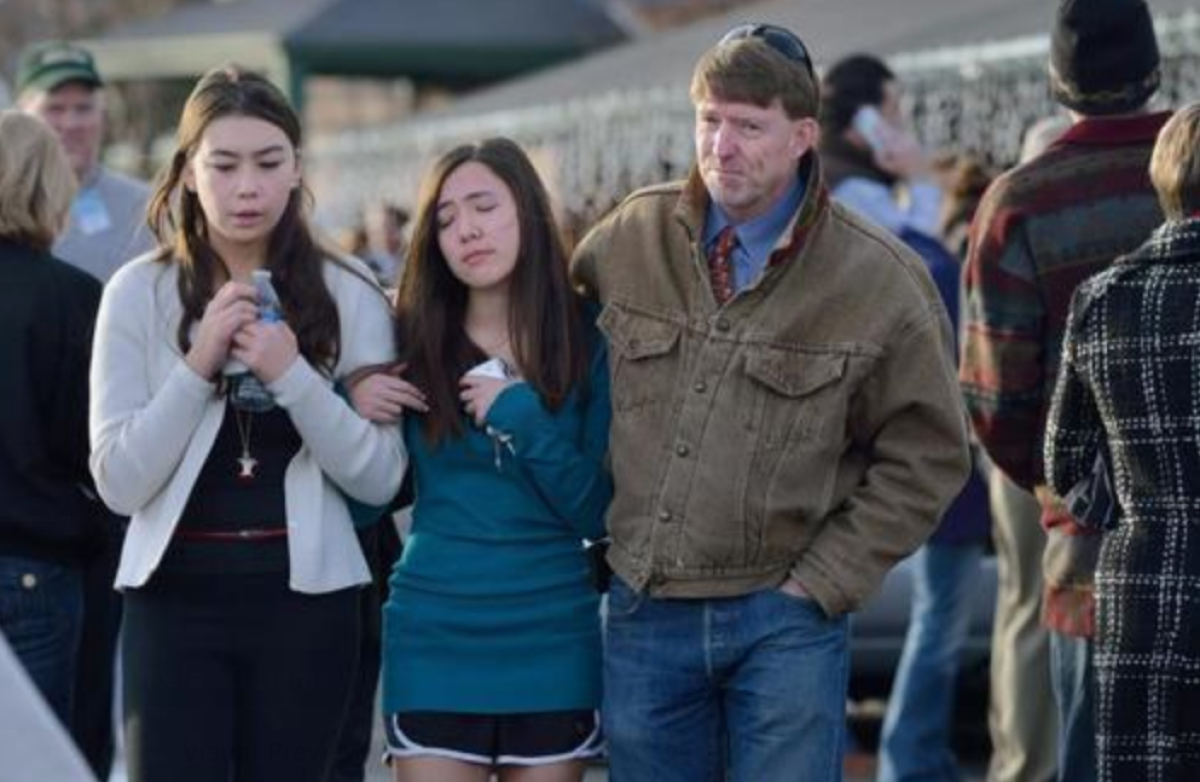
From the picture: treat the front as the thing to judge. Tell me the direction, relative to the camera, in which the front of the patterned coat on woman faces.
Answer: away from the camera

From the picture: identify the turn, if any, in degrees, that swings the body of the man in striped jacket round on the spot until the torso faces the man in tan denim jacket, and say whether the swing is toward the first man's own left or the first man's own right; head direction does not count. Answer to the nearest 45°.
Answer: approximately 135° to the first man's own left

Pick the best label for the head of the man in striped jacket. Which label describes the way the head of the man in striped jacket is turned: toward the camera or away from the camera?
away from the camera

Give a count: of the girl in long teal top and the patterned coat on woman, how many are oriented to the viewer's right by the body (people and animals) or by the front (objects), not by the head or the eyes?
0

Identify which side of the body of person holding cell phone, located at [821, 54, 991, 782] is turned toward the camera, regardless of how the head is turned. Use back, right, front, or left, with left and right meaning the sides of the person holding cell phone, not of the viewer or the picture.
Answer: right

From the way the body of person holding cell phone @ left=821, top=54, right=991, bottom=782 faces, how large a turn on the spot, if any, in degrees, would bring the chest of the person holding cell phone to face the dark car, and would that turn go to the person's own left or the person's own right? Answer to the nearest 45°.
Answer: approximately 90° to the person's own left

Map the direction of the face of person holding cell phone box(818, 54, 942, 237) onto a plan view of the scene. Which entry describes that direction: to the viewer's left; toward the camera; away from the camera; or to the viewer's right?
to the viewer's right

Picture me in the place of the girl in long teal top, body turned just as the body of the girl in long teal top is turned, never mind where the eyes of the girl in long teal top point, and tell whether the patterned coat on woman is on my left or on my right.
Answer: on my left

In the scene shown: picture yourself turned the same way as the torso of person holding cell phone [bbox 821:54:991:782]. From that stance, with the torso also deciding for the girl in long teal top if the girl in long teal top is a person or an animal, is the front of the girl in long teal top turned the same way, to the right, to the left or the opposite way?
to the right

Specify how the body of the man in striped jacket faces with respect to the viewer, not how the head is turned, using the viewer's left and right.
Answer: facing away from the viewer

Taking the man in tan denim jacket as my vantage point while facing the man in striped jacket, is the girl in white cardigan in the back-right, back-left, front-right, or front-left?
back-left

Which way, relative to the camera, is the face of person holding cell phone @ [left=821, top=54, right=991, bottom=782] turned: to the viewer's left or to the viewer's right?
to the viewer's right
